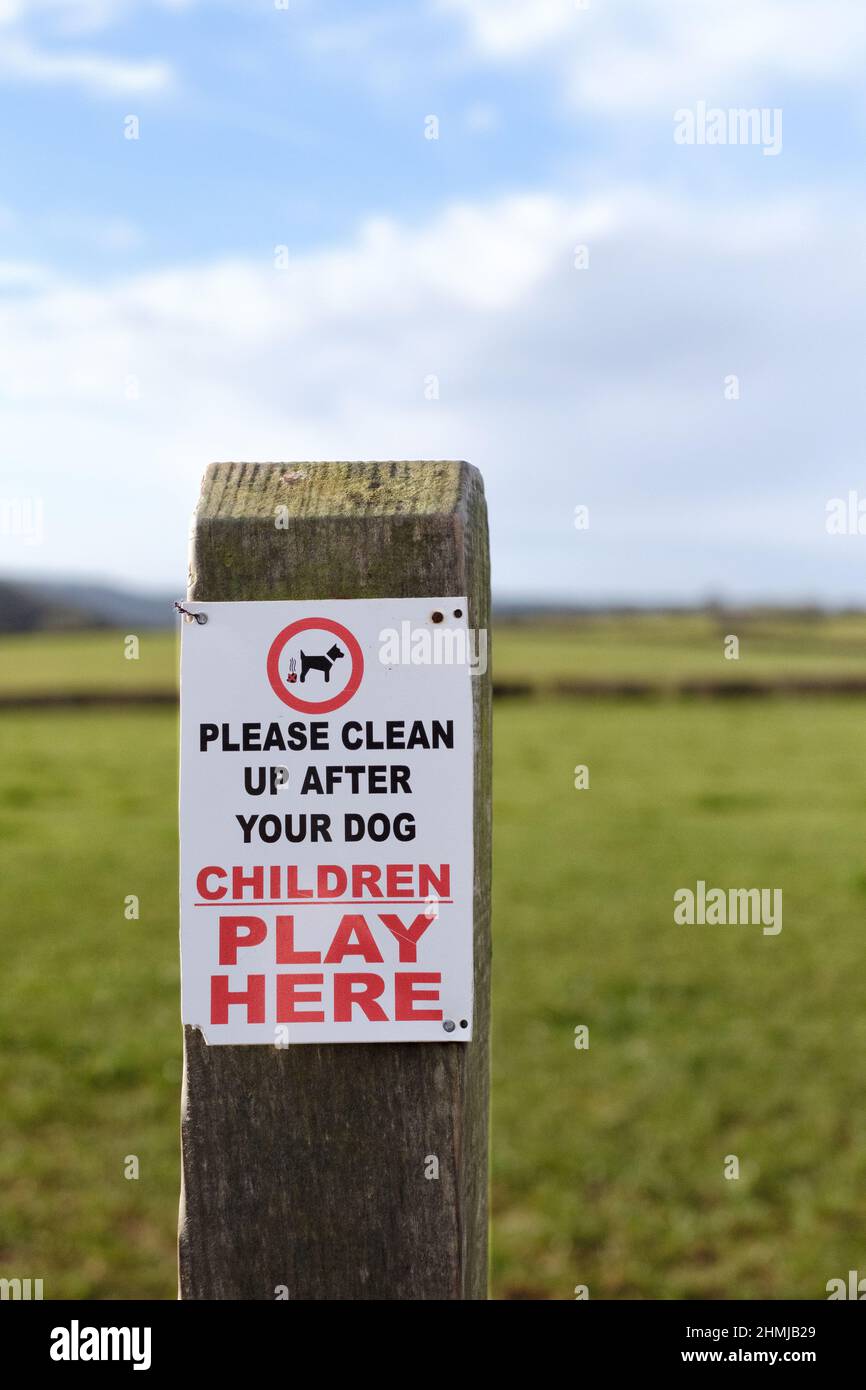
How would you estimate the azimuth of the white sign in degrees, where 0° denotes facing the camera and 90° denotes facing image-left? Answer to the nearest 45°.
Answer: approximately 0°
